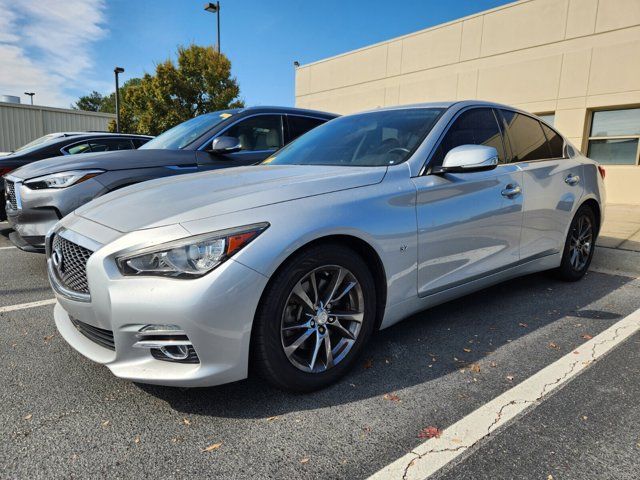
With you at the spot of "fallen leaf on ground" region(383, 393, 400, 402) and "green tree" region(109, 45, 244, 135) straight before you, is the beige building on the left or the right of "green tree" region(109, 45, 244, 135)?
right

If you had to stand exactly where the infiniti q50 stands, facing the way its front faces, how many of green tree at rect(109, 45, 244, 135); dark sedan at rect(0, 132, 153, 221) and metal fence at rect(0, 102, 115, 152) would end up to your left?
0

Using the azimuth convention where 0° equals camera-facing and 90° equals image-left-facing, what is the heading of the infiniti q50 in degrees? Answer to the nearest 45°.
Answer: approximately 45°

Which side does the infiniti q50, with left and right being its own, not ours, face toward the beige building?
back

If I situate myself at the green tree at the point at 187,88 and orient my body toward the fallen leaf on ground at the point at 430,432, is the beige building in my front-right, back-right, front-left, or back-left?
front-left

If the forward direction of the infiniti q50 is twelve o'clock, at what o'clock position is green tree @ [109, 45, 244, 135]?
The green tree is roughly at 4 o'clock from the infiniti q50.

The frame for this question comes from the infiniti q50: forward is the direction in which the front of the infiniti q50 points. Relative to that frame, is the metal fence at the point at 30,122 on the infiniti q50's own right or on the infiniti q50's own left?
on the infiniti q50's own right

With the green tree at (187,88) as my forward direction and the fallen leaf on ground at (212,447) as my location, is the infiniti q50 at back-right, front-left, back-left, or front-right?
front-right

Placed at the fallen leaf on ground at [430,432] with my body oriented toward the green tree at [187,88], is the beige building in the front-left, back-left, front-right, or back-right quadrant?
front-right

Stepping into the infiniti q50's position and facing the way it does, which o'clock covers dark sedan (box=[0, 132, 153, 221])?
The dark sedan is roughly at 3 o'clock from the infiniti q50.
